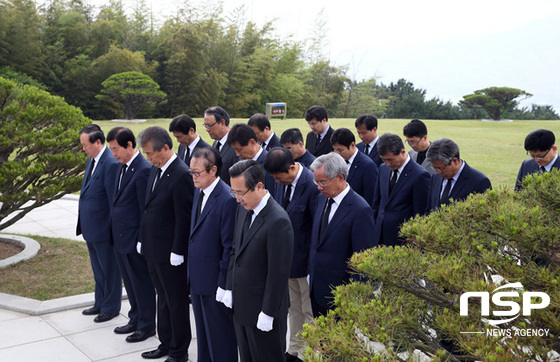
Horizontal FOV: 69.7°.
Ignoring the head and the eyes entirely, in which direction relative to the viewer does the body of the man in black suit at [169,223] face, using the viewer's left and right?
facing the viewer and to the left of the viewer

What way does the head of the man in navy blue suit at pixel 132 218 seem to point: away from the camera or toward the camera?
toward the camera

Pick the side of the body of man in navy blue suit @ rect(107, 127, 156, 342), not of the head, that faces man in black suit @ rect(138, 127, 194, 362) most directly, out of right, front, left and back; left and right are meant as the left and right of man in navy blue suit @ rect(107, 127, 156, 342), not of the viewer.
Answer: left

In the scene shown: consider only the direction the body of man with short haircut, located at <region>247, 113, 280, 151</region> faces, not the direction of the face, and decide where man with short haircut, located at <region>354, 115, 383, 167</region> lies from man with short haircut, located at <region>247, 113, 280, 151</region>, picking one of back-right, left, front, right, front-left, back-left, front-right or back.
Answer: back-left

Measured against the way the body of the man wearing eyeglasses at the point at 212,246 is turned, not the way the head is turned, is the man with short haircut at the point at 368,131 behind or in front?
behind

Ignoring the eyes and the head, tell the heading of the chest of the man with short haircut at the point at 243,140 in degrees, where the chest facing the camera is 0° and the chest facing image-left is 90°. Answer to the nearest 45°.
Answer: approximately 45°

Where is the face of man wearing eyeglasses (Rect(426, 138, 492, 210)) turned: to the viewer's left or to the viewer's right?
to the viewer's left

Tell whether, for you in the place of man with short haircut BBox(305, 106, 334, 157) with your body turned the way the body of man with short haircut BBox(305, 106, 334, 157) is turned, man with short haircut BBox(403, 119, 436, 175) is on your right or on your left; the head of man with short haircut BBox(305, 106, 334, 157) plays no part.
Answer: on your left

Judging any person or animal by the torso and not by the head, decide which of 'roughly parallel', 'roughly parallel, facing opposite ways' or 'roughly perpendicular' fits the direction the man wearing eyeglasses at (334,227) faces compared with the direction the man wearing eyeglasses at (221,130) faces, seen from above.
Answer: roughly parallel
